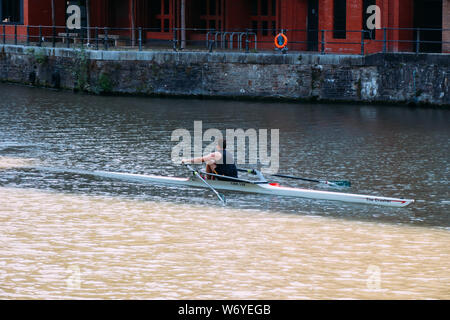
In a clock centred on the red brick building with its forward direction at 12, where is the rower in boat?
The rower in boat is roughly at 12 o'clock from the red brick building.

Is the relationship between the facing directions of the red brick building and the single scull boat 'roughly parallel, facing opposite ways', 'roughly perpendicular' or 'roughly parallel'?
roughly perpendicular

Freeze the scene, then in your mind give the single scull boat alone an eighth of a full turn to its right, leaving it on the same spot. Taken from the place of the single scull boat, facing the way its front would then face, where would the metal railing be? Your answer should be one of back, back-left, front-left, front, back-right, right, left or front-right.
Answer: back-left

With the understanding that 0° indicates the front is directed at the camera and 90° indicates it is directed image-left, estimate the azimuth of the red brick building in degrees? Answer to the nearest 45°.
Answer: approximately 0°

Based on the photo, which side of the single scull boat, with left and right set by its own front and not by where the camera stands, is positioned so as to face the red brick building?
left

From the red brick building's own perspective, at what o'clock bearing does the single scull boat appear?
The single scull boat is roughly at 12 o'clock from the red brick building.

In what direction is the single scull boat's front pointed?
to the viewer's right

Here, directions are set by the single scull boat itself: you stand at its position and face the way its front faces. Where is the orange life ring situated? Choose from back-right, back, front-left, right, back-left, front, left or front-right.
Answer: left

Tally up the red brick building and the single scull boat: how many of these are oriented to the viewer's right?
1
